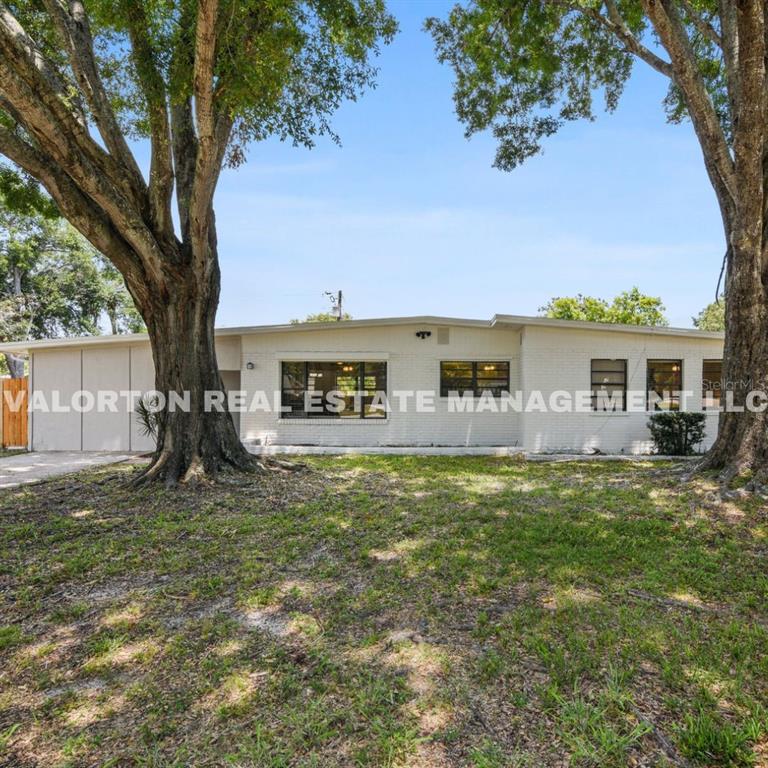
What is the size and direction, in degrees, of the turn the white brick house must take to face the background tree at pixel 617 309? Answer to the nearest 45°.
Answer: approximately 135° to its left

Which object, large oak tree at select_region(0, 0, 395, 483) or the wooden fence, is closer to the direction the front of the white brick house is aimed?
the large oak tree

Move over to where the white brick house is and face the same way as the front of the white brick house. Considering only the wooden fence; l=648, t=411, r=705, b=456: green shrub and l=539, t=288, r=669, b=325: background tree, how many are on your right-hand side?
1

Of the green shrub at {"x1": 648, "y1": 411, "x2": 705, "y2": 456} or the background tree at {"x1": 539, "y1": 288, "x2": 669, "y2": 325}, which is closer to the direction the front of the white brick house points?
the green shrub

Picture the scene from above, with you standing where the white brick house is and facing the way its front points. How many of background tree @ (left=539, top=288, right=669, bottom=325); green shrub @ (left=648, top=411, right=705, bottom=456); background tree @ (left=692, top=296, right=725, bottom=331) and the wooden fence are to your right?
1

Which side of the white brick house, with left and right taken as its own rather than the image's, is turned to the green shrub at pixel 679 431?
left

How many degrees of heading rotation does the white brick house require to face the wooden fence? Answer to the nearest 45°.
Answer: approximately 90° to its right

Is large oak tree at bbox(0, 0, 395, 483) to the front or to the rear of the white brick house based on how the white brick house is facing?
to the front

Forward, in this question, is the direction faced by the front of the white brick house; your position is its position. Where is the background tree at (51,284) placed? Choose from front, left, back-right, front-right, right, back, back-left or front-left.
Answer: back-right

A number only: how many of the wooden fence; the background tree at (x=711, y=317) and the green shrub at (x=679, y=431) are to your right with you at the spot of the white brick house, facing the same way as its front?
1

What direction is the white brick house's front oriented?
toward the camera

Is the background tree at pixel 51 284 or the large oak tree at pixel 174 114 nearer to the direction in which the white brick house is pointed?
the large oak tree
